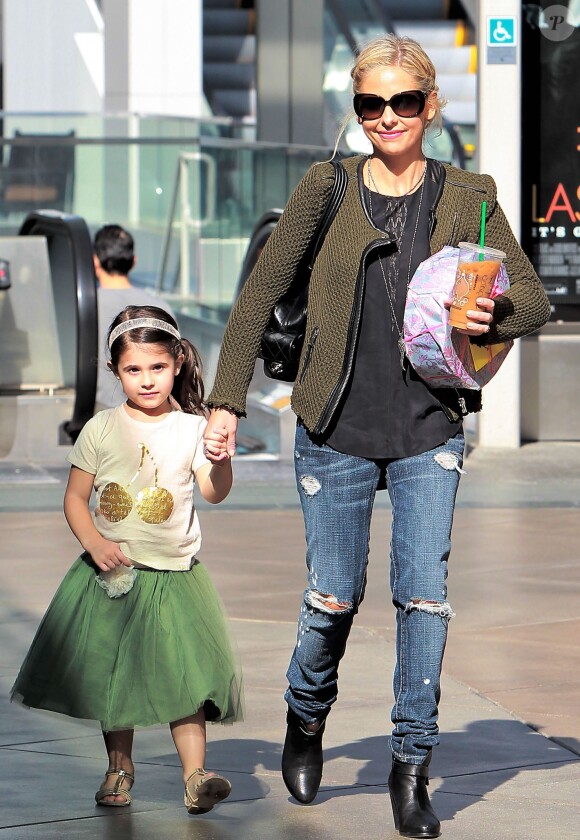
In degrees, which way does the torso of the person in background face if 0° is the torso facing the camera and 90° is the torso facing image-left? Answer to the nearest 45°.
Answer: approximately 180°

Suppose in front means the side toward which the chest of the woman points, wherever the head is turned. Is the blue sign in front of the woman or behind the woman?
behind

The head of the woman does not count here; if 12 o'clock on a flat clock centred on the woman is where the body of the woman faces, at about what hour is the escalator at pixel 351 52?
The escalator is roughly at 6 o'clock from the woman.

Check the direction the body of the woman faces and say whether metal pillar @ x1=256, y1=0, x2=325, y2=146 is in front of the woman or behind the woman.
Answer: behind

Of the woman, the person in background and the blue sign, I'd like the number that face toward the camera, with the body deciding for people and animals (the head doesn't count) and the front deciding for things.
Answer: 2

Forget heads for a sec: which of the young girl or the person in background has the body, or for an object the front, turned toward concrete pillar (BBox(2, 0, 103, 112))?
the person in background

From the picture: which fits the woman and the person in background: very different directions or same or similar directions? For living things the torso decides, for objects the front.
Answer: very different directions

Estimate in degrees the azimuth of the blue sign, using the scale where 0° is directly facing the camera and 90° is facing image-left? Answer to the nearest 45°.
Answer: approximately 0°

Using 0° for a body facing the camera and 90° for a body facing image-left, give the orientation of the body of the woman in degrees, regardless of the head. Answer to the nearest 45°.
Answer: approximately 0°

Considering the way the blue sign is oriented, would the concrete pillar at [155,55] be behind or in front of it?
behind

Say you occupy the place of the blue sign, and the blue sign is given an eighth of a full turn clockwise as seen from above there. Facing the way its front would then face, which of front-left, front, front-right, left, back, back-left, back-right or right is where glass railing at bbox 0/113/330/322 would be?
right

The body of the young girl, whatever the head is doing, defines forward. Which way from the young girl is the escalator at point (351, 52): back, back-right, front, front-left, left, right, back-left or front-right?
back
